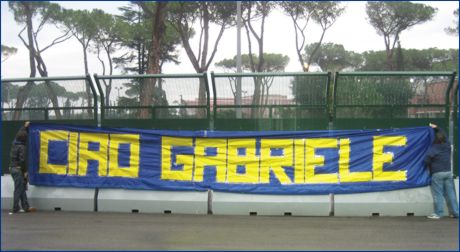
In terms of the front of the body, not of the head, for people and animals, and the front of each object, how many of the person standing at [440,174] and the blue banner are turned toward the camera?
1

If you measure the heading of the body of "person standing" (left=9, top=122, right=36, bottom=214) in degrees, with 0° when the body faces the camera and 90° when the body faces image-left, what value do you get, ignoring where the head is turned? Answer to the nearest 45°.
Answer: approximately 270°

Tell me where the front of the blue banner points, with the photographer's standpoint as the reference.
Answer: facing the viewer

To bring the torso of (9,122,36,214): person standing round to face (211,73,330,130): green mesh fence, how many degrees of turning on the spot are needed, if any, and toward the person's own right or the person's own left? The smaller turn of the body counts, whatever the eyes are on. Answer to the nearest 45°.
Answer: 0° — they already face it

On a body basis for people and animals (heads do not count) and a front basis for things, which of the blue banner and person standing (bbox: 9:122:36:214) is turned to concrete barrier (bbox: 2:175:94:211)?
the person standing

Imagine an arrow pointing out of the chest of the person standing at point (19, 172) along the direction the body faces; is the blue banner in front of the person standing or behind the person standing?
in front

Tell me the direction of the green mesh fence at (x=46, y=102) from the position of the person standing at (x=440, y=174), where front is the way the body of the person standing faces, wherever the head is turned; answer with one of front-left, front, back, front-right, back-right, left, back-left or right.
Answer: front-left

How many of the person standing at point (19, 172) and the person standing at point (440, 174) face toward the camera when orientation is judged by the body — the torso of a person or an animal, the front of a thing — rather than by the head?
0

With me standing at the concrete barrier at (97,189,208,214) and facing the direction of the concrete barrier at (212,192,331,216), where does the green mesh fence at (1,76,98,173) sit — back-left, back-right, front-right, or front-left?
back-left

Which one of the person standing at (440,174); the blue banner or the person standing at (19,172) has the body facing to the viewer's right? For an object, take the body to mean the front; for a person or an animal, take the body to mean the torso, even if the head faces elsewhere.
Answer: the person standing at (19,172)

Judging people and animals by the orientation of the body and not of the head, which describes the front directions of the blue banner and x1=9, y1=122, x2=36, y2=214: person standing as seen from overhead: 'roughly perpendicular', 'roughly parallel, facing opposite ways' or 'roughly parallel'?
roughly perpendicular

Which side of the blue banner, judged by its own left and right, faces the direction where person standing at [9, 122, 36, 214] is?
right

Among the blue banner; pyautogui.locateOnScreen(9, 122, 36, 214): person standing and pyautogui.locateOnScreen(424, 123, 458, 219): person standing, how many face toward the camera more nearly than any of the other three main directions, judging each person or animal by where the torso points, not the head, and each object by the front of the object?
1

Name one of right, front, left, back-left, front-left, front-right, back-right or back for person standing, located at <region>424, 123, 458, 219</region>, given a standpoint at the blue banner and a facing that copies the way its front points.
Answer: left
